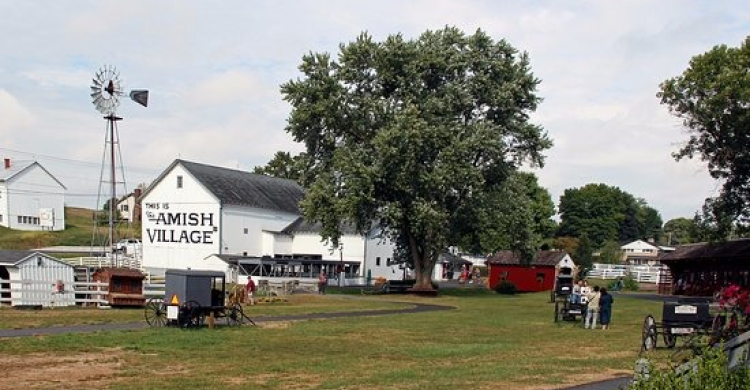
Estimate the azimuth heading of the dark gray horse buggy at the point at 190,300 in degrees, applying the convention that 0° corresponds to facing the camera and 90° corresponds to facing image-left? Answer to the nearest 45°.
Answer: approximately 225°

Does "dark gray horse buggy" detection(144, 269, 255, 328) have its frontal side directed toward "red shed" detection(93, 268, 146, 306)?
no

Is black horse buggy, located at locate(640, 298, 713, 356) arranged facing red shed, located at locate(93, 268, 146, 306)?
no

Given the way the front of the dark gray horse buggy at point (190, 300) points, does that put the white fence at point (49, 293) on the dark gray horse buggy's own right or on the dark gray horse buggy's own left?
on the dark gray horse buggy's own left

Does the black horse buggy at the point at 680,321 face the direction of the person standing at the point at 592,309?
no
